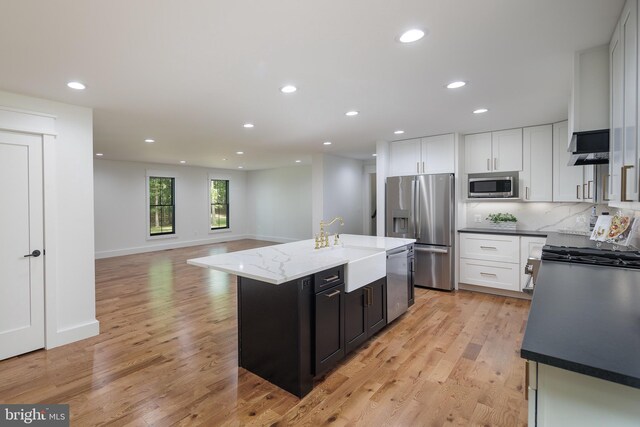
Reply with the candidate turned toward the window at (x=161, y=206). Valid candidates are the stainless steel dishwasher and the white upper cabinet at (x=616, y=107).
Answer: the white upper cabinet

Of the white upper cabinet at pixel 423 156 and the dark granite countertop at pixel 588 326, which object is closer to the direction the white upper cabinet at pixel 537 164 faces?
the dark granite countertop

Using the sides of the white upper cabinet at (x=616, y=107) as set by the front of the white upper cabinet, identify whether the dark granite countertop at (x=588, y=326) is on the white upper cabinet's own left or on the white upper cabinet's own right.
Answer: on the white upper cabinet's own left

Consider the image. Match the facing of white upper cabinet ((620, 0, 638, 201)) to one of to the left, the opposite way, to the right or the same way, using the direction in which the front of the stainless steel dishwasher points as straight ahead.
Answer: the opposite way

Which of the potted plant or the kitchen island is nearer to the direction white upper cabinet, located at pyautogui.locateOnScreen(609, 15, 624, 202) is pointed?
the kitchen island

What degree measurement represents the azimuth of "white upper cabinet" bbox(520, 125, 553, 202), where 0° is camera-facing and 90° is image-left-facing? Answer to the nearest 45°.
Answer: approximately 0°

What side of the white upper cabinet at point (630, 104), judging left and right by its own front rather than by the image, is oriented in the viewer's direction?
left

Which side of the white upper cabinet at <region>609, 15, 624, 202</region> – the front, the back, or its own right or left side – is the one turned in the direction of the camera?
left

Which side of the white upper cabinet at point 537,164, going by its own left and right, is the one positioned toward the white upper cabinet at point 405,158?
right
